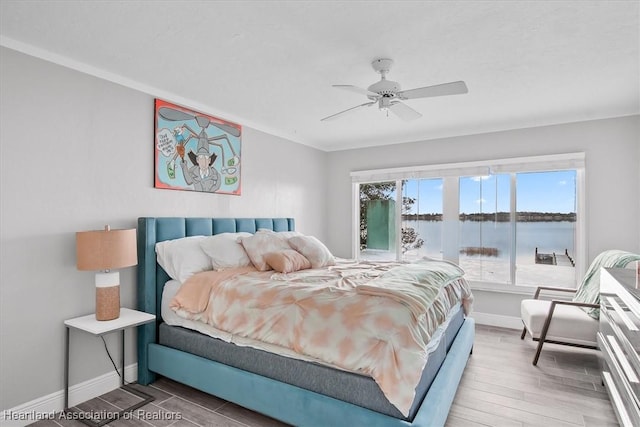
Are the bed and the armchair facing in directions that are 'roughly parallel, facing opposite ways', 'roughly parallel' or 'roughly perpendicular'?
roughly parallel, facing opposite ways

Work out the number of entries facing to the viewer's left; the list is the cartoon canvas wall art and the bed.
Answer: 0

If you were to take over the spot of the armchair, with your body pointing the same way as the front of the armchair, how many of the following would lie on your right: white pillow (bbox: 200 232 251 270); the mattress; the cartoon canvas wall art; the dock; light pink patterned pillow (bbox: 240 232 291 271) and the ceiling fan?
1

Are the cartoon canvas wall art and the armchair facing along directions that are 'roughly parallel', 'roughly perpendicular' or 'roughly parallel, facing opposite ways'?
roughly parallel, facing opposite ways

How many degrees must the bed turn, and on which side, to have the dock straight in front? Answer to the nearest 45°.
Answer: approximately 90° to its left

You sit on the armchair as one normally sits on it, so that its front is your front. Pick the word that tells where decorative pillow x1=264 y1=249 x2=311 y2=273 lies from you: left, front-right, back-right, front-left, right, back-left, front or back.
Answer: front-left

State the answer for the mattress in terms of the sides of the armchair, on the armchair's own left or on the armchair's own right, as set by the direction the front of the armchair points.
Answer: on the armchair's own left

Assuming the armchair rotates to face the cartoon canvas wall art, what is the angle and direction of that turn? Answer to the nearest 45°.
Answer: approximately 45° to its left

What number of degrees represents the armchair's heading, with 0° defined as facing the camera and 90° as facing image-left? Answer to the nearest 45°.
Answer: approximately 90°

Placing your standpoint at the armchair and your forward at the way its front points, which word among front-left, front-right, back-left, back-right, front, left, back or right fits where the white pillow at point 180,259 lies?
front-left

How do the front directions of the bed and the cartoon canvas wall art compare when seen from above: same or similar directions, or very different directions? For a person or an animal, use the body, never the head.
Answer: same or similar directions

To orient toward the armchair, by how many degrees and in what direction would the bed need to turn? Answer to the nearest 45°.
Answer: approximately 45° to its left

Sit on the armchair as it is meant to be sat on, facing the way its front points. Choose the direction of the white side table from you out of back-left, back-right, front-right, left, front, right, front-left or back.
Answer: front-left

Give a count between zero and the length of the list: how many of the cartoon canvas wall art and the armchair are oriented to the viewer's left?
1

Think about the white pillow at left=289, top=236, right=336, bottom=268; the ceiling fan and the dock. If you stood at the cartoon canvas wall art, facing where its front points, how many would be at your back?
0

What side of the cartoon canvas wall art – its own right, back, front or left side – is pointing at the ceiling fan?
front

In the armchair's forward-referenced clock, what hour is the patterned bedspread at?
The patterned bedspread is roughly at 10 o'clock from the armchair.

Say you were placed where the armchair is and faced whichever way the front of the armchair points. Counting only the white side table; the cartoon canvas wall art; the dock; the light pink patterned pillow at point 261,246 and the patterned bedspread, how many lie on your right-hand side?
1

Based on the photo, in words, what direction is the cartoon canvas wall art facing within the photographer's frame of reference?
facing the viewer and to the right of the viewer
